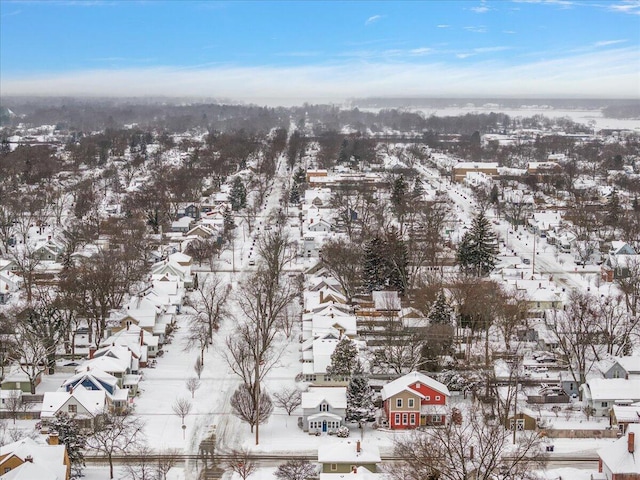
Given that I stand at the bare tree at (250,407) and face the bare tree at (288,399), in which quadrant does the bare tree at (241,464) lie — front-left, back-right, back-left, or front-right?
back-right

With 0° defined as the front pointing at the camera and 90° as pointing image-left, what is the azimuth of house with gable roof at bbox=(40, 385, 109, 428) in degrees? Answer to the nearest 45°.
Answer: approximately 0°

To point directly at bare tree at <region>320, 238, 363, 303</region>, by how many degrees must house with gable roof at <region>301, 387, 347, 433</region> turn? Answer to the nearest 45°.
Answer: approximately 180°

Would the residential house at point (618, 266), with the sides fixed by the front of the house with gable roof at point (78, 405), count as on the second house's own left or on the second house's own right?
on the second house's own left

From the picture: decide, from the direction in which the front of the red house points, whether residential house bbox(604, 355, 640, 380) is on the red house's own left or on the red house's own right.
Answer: on the red house's own left

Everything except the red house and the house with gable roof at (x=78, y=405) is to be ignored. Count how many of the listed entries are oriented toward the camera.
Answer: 2

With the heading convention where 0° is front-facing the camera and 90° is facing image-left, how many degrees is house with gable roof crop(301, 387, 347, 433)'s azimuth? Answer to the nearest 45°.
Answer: approximately 0°

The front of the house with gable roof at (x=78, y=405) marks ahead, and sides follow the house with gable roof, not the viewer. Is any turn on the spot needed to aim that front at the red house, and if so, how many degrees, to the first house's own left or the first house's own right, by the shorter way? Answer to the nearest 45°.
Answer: approximately 90° to the first house's own left

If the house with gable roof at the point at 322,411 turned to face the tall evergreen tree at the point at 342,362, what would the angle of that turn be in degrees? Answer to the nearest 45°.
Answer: approximately 180°
